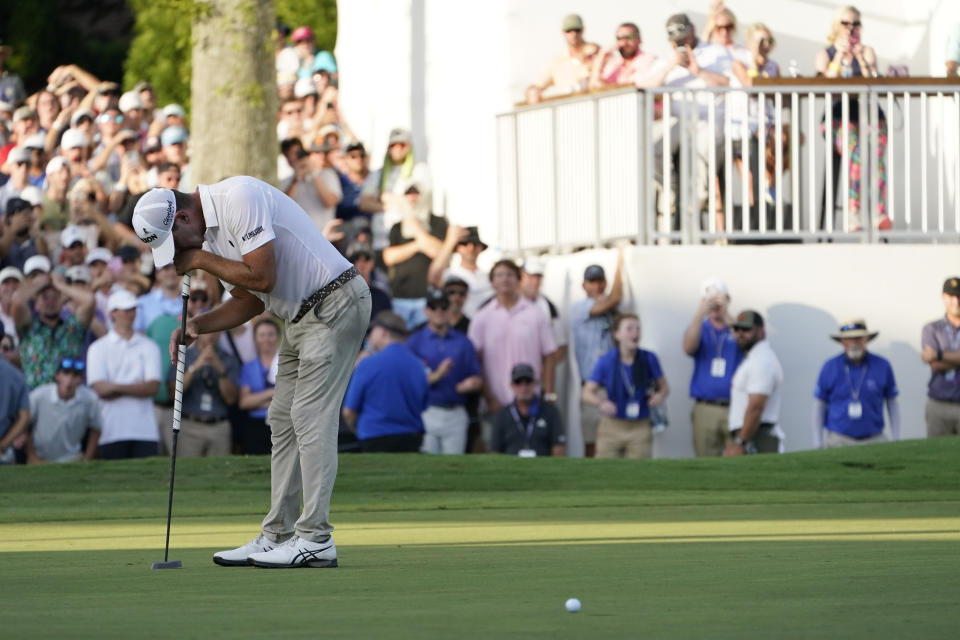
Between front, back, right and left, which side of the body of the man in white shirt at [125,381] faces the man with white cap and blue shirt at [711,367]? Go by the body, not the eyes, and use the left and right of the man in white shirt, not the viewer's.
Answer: left

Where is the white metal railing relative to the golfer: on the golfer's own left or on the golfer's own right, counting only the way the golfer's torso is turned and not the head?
on the golfer's own right

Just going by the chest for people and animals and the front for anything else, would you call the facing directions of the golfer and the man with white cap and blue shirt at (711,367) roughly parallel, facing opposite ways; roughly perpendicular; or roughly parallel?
roughly perpendicular
